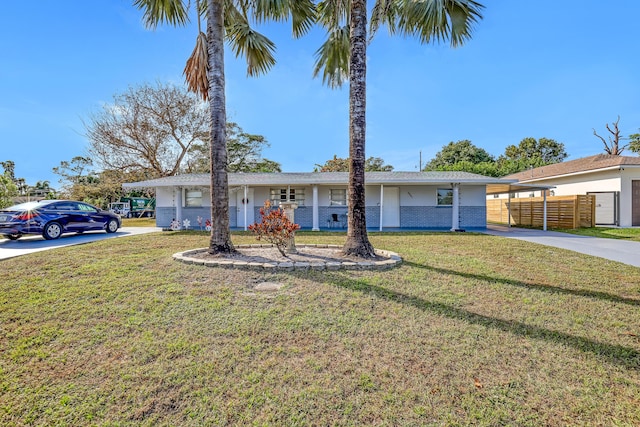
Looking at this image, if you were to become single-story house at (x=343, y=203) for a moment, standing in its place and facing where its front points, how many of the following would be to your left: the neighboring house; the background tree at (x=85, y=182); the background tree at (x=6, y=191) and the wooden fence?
2

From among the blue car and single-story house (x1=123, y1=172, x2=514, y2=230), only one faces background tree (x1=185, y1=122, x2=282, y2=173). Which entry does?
the blue car

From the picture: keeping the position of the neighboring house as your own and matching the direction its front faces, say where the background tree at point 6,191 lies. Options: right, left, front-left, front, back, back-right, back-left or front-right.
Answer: front-right

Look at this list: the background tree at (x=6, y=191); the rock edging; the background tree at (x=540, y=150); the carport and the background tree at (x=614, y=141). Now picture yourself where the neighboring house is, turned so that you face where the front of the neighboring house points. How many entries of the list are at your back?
2

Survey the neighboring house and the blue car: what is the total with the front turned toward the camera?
1

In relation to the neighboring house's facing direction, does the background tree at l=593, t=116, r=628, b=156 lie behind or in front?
behind

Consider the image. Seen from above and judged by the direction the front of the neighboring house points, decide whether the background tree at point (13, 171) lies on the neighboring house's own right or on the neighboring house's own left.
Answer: on the neighboring house's own right

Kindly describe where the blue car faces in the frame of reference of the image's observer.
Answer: facing away from the viewer and to the right of the viewer

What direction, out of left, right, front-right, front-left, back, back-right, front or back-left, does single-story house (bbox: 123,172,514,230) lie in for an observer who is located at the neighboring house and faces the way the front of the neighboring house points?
front-right

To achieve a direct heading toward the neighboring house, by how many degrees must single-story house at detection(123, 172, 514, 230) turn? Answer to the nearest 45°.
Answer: approximately 90° to its left

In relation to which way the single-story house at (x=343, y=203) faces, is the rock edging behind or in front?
in front

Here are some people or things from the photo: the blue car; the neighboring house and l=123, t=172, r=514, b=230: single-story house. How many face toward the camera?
2

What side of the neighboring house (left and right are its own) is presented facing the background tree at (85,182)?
right
